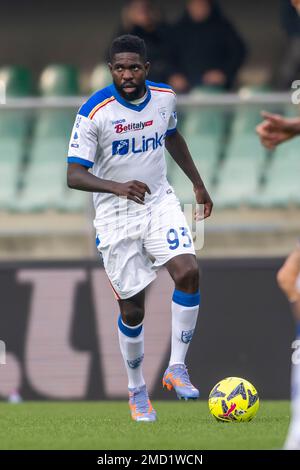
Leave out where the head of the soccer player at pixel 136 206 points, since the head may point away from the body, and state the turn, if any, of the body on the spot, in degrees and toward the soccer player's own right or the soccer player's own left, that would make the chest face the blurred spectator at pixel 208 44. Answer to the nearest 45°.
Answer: approximately 135° to the soccer player's own left

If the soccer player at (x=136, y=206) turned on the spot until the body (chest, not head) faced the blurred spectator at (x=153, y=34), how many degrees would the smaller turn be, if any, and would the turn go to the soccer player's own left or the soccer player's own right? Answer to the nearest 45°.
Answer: approximately 135° to the soccer player's own left

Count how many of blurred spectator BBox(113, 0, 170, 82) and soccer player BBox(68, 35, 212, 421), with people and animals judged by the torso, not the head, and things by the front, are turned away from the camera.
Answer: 0

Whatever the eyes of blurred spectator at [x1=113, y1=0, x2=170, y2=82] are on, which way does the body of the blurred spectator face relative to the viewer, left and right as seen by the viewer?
facing the viewer

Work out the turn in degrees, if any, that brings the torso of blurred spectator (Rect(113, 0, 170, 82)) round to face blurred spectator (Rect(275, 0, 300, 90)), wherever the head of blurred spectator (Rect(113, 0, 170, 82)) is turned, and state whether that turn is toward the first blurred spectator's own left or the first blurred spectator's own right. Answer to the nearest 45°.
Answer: approximately 90° to the first blurred spectator's own left

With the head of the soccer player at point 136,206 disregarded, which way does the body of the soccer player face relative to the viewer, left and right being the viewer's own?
facing the viewer and to the right of the viewer

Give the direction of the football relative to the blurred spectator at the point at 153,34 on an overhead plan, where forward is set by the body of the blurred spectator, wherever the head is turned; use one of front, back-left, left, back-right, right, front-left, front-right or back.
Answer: front

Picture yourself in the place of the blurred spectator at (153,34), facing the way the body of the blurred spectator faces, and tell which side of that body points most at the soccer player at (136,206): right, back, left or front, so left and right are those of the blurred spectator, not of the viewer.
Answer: front
